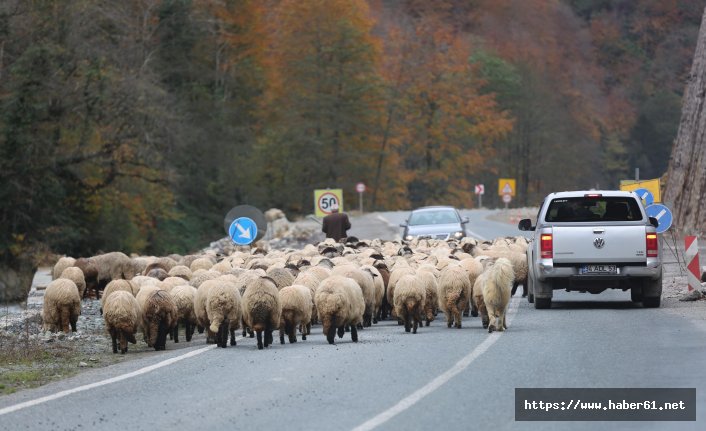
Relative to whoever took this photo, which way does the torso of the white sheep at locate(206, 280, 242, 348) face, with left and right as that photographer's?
facing away from the viewer

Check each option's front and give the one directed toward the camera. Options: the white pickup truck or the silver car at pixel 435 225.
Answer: the silver car

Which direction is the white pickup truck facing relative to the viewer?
away from the camera

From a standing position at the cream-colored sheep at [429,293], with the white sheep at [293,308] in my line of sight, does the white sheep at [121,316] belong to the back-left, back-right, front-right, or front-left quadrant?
front-right

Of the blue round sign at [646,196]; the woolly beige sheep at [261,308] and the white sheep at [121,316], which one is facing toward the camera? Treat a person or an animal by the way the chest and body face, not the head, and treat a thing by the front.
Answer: the blue round sign

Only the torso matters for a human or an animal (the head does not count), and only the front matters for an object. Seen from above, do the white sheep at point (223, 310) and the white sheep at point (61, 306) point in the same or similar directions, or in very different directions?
same or similar directions

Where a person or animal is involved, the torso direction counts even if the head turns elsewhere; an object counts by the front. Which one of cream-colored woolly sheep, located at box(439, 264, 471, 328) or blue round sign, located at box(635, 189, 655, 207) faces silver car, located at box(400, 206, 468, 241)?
the cream-colored woolly sheep

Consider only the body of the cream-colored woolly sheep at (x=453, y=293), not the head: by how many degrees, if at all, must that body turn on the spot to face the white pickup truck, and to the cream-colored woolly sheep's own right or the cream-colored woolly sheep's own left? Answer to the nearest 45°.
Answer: approximately 45° to the cream-colored woolly sheep's own right

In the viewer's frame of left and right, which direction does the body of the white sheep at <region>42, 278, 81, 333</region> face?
facing away from the viewer

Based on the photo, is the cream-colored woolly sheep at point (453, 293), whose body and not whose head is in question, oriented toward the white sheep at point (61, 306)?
no

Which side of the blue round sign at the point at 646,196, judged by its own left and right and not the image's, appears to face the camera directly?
front

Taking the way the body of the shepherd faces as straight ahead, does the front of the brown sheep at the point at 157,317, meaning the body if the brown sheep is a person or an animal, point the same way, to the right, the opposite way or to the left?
the same way

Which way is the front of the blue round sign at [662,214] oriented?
toward the camera

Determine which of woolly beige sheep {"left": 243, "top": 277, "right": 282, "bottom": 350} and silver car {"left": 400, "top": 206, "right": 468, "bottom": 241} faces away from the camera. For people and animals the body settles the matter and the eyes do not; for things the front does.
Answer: the woolly beige sheep

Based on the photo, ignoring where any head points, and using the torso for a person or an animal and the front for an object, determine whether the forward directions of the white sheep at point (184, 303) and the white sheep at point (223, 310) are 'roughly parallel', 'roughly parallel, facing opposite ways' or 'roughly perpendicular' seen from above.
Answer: roughly parallel

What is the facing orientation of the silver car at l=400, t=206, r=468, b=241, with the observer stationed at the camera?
facing the viewer
